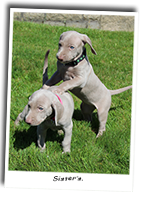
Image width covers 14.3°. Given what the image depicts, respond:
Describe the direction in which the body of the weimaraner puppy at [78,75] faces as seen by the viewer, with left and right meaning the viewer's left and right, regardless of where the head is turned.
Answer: facing the viewer and to the left of the viewer
